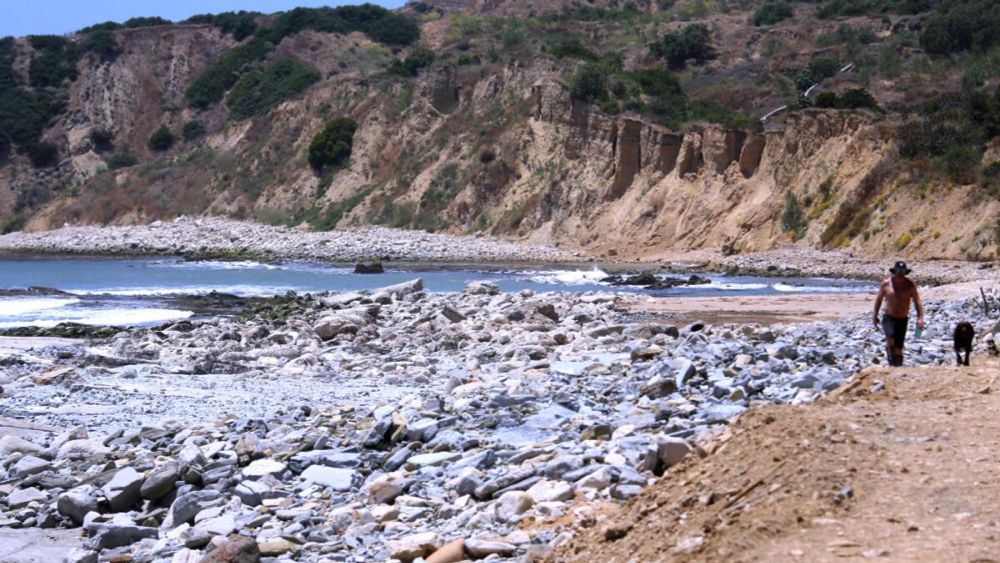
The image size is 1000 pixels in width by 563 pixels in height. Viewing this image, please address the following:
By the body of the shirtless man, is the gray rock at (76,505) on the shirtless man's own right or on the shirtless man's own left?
on the shirtless man's own right

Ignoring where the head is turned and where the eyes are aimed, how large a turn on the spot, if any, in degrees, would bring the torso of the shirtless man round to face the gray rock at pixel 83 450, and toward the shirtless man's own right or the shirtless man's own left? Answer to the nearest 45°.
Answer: approximately 90° to the shirtless man's own right

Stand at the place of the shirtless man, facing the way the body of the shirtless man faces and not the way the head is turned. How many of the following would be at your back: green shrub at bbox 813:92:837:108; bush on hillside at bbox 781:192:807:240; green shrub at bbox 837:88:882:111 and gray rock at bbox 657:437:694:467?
3

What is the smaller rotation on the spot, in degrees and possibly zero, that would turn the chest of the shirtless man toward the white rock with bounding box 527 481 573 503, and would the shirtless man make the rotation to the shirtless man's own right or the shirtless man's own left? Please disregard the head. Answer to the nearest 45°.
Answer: approximately 45° to the shirtless man's own right

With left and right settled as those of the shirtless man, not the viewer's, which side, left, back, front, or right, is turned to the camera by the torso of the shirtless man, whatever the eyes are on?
front

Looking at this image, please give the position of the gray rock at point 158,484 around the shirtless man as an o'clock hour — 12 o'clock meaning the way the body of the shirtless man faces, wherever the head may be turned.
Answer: The gray rock is roughly at 2 o'clock from the shirtless man.

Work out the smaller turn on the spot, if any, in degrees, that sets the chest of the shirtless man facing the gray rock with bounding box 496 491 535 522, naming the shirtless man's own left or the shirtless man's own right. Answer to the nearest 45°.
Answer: approximately 45° to the shirtless man's own right

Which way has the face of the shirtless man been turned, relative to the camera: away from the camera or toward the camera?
toward the camera

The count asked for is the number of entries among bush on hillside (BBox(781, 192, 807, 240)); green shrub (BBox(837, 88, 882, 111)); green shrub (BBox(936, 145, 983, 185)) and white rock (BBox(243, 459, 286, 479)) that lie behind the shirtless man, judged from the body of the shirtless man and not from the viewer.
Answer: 3

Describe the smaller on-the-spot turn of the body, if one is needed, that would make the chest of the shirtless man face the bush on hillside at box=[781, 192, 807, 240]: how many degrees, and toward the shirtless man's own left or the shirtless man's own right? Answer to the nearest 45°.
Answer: approximately 180°

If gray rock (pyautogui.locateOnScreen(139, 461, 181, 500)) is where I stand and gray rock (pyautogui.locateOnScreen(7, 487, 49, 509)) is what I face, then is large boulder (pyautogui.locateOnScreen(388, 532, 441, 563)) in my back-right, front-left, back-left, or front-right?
back-left

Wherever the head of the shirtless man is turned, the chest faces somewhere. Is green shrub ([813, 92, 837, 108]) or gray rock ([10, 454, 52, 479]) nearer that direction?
the gray rock

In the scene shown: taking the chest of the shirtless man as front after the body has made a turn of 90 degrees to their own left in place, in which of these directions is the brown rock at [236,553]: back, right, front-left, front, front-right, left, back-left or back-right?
back-right

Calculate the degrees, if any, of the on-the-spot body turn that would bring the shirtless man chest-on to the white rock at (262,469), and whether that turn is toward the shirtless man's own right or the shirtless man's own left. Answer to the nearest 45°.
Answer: approximately 45° to the shirtless man's own right

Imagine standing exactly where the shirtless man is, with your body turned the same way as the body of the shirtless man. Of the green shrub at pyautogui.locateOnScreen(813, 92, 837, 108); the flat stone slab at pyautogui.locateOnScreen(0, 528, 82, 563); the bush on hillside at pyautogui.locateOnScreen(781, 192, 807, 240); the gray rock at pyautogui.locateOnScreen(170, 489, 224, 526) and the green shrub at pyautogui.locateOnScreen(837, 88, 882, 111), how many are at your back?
3

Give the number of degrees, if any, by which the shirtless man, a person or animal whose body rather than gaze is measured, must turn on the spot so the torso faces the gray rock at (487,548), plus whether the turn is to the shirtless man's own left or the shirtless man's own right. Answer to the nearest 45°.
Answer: approximately 45° to the shirtless man's own right

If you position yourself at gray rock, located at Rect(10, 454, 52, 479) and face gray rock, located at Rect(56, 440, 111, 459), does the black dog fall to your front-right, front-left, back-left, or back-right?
front-right

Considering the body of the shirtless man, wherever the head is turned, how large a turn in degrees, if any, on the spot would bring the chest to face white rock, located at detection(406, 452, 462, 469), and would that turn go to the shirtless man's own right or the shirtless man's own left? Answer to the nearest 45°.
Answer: approximately 45° to the shirtless man's own right

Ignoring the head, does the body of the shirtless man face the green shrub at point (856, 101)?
no

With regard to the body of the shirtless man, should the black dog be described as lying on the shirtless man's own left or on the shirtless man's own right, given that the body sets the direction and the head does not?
on the shirtless man's own left

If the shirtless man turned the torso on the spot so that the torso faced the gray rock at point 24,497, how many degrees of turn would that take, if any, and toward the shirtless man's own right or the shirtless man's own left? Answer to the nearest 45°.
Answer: approximately 45° to the shirtless man's own right

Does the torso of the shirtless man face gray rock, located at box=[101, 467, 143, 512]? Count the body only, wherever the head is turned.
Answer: no
